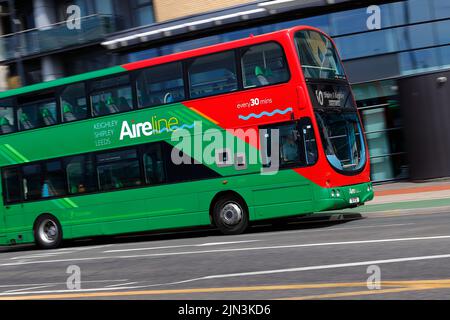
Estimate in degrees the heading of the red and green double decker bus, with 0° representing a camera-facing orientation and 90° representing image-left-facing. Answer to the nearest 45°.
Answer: approximately 315°
